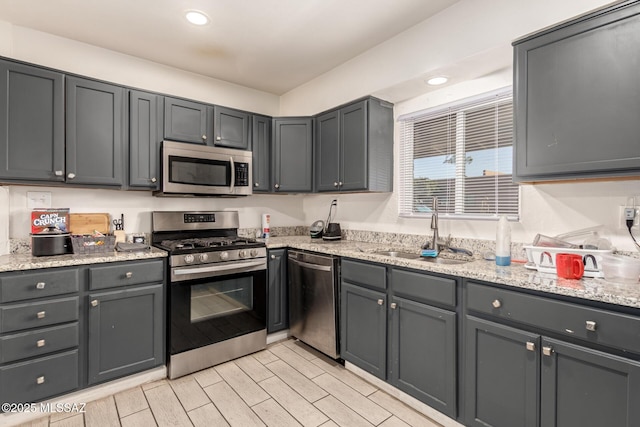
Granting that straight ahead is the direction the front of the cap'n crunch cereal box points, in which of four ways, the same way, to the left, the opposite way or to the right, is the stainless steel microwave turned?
the same way

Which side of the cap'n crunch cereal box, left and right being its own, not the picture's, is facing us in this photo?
front

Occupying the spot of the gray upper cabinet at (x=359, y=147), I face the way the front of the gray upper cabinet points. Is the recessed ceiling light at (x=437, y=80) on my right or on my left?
on my left

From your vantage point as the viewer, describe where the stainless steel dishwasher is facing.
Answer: facing the viewer and to the left of the viewer

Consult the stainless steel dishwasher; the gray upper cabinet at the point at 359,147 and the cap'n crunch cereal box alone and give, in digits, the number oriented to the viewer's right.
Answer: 0

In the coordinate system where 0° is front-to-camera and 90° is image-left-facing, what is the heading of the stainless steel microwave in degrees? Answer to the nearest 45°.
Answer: approximately 315°

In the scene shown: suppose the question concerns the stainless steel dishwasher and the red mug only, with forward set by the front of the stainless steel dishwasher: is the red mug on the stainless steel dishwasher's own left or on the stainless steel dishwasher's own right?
on the stainless steel dishwasher's own left

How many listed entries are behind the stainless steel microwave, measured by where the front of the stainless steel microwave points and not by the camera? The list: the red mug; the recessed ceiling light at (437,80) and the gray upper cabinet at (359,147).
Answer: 0

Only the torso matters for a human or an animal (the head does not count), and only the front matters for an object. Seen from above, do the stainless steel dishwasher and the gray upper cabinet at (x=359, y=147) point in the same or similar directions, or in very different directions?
same or similar directions

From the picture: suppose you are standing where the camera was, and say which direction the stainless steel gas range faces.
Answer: facing the viewer and to the right of the viewer

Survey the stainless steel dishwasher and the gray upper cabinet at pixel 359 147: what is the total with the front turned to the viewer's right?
0

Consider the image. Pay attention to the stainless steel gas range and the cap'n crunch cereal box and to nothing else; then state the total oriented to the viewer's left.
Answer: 0

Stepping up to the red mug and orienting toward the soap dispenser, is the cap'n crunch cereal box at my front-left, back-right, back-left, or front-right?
front-left
